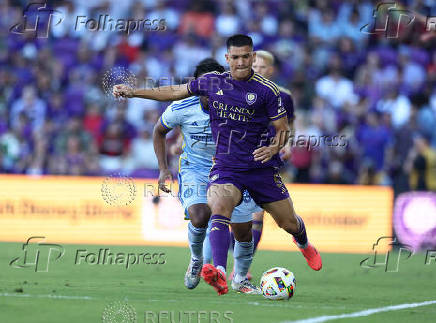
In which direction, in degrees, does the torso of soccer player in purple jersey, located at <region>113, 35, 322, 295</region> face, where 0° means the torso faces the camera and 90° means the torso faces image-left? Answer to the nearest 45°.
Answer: approximately 0°

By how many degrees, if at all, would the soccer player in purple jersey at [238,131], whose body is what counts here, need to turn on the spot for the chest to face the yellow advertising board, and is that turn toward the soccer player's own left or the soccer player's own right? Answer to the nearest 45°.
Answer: approximately 180°

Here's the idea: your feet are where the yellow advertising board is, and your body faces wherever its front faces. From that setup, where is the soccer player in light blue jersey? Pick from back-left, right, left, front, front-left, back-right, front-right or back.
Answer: front

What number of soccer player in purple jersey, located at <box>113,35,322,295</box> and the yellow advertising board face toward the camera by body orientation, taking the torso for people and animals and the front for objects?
2

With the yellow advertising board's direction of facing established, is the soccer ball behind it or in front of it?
in front

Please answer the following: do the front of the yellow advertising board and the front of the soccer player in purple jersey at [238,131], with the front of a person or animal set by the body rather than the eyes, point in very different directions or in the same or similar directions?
same or similar directions

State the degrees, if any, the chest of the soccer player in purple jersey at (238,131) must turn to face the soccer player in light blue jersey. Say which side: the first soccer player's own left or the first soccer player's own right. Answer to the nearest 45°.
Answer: approximately 135° to the first soccer player's own right

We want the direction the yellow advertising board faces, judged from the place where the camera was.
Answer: facing the viewer

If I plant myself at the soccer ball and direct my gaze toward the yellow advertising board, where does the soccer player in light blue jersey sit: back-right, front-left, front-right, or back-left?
front-left

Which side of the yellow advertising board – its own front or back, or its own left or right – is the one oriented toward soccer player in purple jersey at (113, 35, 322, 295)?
front
